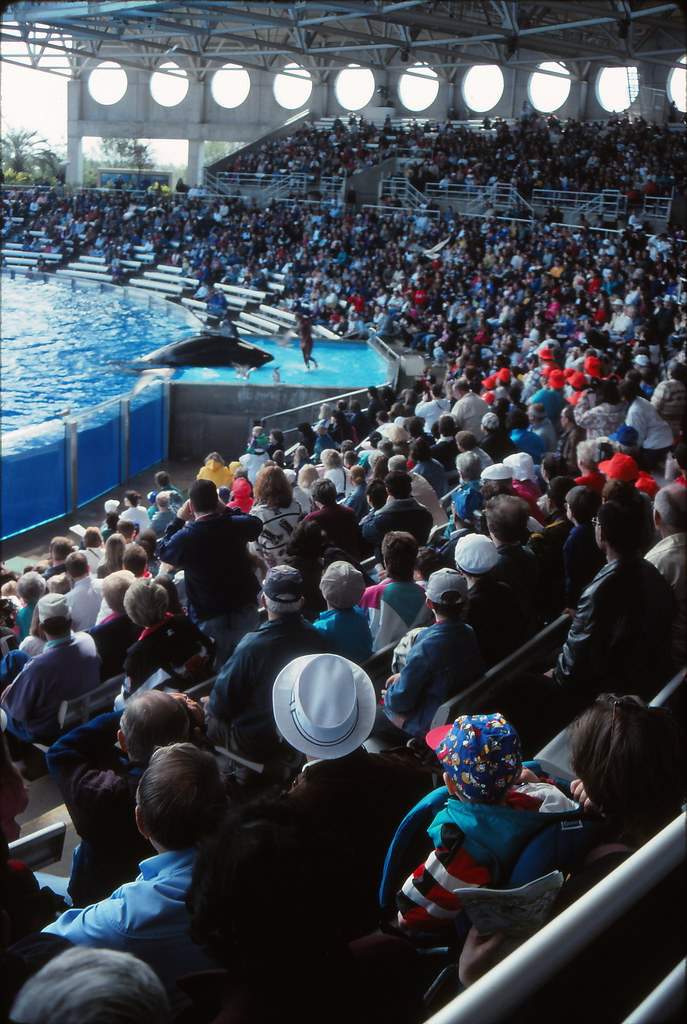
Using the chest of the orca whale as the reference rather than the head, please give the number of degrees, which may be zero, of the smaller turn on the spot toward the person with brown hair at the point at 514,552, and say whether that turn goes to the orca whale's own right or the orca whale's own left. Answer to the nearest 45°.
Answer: approximately 90° to the orca whale's own right

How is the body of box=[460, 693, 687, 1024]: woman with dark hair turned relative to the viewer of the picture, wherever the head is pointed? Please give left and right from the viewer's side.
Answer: facing away from the viewer and to the left of the viewer

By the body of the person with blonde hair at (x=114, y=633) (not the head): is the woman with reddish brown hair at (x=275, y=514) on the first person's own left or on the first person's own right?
on the first person's own right

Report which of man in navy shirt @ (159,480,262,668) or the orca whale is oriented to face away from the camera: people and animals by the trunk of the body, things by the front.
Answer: the man in navy shirt

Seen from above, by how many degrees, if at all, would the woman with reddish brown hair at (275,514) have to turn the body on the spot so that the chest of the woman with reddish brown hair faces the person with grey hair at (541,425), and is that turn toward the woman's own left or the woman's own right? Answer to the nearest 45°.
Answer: approximately 90° to the woman's own right

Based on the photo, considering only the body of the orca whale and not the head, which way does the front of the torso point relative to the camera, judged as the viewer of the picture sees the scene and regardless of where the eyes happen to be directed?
to the viewer's right

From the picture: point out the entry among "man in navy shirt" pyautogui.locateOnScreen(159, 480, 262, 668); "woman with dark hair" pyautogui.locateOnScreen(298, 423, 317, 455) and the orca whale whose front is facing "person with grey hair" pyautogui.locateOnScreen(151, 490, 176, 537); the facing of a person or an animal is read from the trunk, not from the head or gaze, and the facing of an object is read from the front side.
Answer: the man in navy shirt

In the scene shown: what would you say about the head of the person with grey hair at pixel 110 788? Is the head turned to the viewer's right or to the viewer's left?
to the viewer's left

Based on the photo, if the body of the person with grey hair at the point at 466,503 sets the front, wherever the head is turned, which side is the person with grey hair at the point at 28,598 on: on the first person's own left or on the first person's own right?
on the first person's own left

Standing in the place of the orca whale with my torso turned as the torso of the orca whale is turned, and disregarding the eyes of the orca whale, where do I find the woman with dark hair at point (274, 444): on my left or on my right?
on my right

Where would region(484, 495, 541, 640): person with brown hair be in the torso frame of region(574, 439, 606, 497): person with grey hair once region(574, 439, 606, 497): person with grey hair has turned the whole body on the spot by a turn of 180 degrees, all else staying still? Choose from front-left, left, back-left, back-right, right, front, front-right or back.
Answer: front-right

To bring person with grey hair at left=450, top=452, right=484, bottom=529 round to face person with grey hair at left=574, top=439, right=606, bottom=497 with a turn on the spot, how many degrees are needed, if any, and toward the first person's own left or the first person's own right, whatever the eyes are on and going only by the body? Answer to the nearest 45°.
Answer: approximately 90° to the first person's own right

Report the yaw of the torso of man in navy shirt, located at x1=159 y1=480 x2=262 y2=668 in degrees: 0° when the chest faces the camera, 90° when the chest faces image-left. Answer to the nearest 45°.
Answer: approximately 180°

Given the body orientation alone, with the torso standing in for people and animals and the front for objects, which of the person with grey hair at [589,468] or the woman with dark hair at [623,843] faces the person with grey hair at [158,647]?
the woman with dark hair

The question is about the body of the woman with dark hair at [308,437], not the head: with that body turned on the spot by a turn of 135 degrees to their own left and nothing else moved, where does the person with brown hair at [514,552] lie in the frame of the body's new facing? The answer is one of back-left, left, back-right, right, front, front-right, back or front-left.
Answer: front
